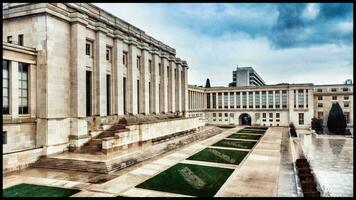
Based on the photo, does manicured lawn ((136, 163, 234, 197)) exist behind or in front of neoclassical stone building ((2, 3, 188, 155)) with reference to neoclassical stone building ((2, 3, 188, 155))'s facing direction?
in front

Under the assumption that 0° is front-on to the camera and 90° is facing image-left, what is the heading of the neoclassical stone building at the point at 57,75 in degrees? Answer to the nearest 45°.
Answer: approximately 315°

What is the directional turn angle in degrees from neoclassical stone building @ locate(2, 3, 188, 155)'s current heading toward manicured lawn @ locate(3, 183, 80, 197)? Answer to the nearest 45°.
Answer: approximately 45° to its right

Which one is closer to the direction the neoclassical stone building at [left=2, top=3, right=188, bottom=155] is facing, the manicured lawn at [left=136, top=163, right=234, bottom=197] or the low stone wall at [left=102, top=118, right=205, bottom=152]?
the manicured lawn
